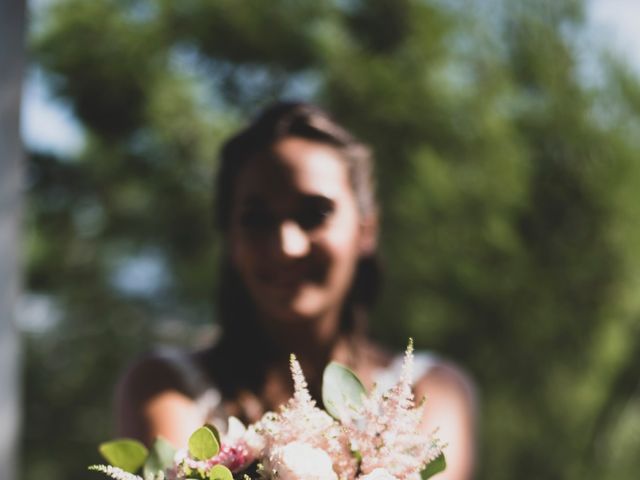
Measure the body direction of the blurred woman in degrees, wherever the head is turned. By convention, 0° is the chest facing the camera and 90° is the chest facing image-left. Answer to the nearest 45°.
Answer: approximately 0°
